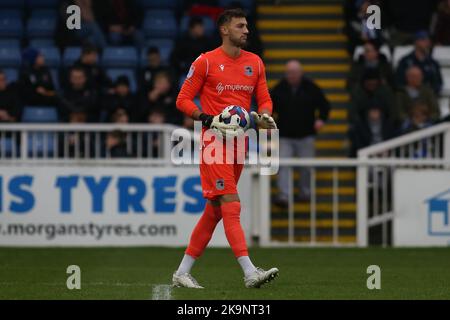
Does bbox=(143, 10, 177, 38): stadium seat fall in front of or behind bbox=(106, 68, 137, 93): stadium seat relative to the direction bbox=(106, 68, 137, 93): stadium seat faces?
behind

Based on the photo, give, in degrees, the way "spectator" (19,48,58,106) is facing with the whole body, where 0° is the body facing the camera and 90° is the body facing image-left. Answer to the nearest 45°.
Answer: approximately 315°

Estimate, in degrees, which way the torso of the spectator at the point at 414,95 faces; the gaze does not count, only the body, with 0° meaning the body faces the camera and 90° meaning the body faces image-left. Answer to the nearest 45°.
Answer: approximately 0°

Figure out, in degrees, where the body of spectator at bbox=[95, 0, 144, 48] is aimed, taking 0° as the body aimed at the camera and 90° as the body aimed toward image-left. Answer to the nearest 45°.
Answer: approximately 0°

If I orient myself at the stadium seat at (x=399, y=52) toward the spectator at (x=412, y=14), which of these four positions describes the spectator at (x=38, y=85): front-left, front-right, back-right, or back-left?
back-left

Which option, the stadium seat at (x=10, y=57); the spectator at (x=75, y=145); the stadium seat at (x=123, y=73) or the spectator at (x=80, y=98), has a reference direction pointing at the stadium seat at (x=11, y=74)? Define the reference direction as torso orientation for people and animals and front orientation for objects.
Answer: the stadium seat at (x=10, y=57)

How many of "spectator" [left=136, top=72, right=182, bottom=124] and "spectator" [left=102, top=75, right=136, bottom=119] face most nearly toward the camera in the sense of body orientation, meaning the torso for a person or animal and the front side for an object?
2

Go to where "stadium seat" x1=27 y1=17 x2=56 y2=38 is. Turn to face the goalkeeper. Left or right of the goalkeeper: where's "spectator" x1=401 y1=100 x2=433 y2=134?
left
